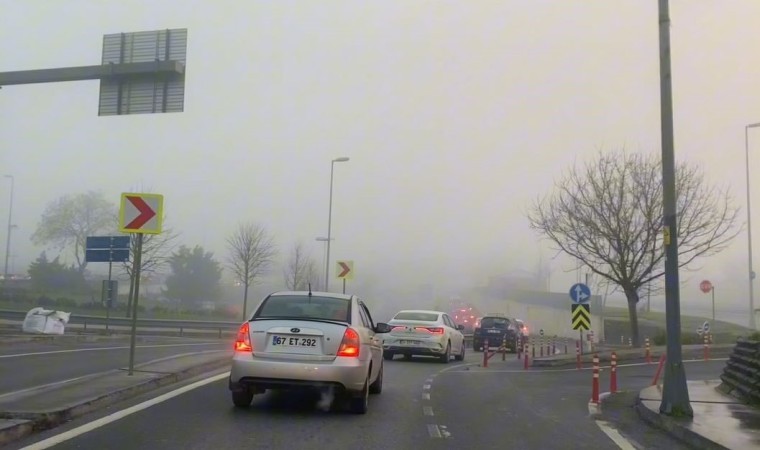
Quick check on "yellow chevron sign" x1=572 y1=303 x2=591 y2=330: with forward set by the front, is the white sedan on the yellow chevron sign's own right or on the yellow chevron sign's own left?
on the yellow chevron sign's own right

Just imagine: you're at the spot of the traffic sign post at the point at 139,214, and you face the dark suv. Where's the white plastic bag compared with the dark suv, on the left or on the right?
left

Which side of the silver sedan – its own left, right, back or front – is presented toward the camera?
back

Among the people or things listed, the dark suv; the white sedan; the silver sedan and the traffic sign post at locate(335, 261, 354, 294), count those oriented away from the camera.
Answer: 3

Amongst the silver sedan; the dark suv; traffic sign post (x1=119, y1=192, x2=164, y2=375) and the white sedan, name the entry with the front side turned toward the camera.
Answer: the traffic sign post

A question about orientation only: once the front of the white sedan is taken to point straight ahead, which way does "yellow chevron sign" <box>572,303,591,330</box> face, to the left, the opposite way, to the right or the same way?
the opposite way

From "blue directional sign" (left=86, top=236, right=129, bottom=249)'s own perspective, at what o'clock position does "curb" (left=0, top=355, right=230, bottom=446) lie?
The curb is roughly at 12 o'clock from the blue directional sign.

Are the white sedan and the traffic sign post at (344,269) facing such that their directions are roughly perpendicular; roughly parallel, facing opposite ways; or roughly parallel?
roughly parallel, facing opposite ways

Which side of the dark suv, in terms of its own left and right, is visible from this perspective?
back

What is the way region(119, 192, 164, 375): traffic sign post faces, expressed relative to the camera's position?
facing the viewer

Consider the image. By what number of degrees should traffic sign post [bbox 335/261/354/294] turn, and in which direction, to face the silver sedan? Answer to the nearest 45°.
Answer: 0° — it already faces it

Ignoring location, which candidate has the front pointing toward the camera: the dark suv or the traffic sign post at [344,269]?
the traffic sign post

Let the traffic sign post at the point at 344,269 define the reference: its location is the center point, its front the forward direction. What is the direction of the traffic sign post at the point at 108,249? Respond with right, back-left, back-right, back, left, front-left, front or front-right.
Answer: right

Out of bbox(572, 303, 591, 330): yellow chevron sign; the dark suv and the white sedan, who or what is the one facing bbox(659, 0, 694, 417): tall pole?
the yellow chevron sign

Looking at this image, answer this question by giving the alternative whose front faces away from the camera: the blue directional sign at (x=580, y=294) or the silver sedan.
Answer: the silver sedan

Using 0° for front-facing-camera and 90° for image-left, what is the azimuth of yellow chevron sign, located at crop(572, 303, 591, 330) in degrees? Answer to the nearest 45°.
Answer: approximately 0°
